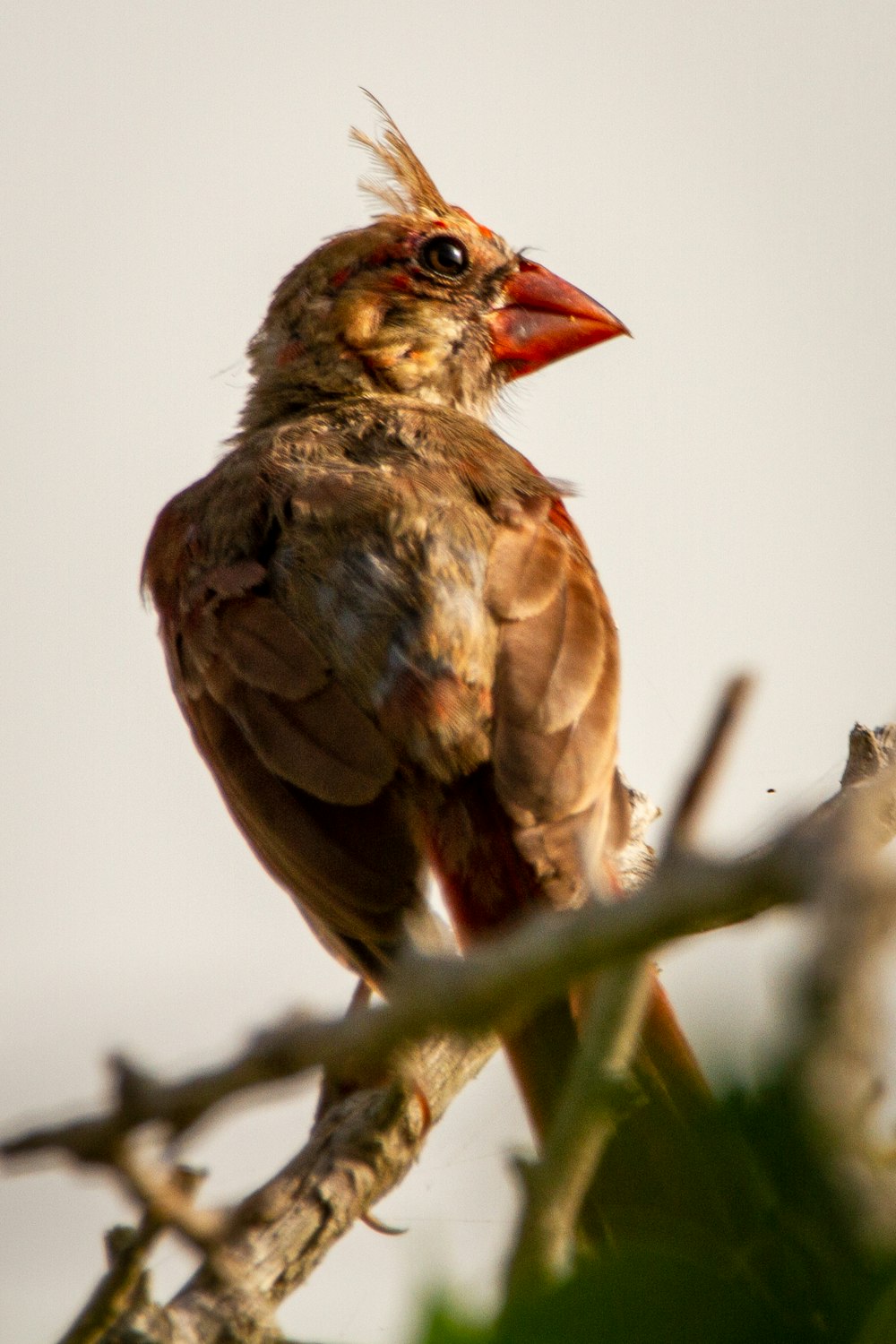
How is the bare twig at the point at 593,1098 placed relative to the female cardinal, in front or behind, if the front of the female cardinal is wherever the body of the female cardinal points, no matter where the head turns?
behind

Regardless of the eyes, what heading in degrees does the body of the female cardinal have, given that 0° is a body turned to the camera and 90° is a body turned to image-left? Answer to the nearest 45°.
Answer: approximately 180°
